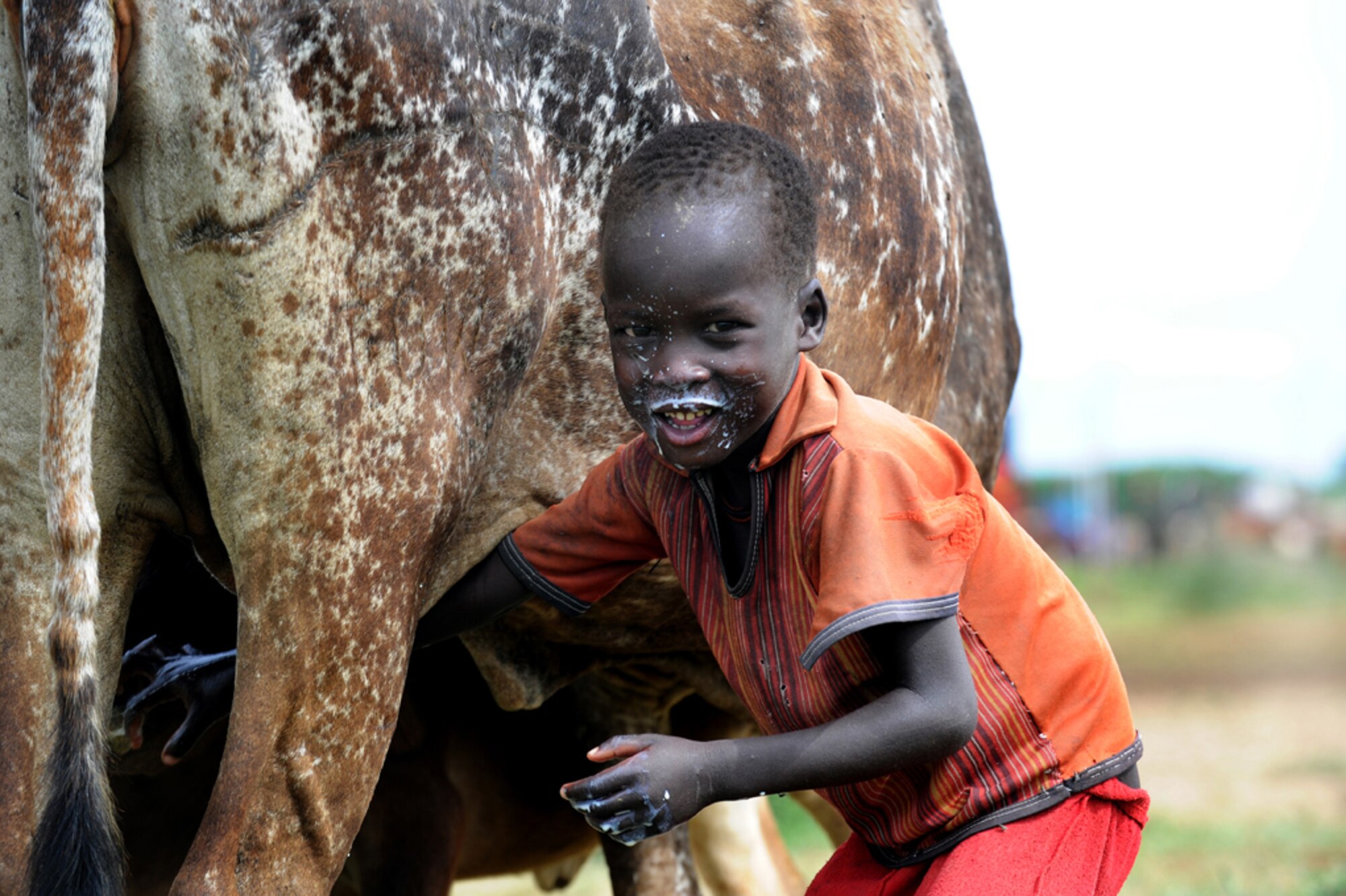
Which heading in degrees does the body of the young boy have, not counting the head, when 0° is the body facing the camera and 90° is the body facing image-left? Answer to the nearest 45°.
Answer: approximately 45°

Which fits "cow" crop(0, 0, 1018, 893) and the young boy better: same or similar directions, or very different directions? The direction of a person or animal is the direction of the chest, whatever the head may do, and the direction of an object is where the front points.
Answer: very different directions

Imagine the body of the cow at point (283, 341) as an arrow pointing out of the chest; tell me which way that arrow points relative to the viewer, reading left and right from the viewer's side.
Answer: facing away from the viewer and to the right of the viewer

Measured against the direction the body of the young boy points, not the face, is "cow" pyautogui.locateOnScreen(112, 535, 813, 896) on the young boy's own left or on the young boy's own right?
on the young boy's own right
